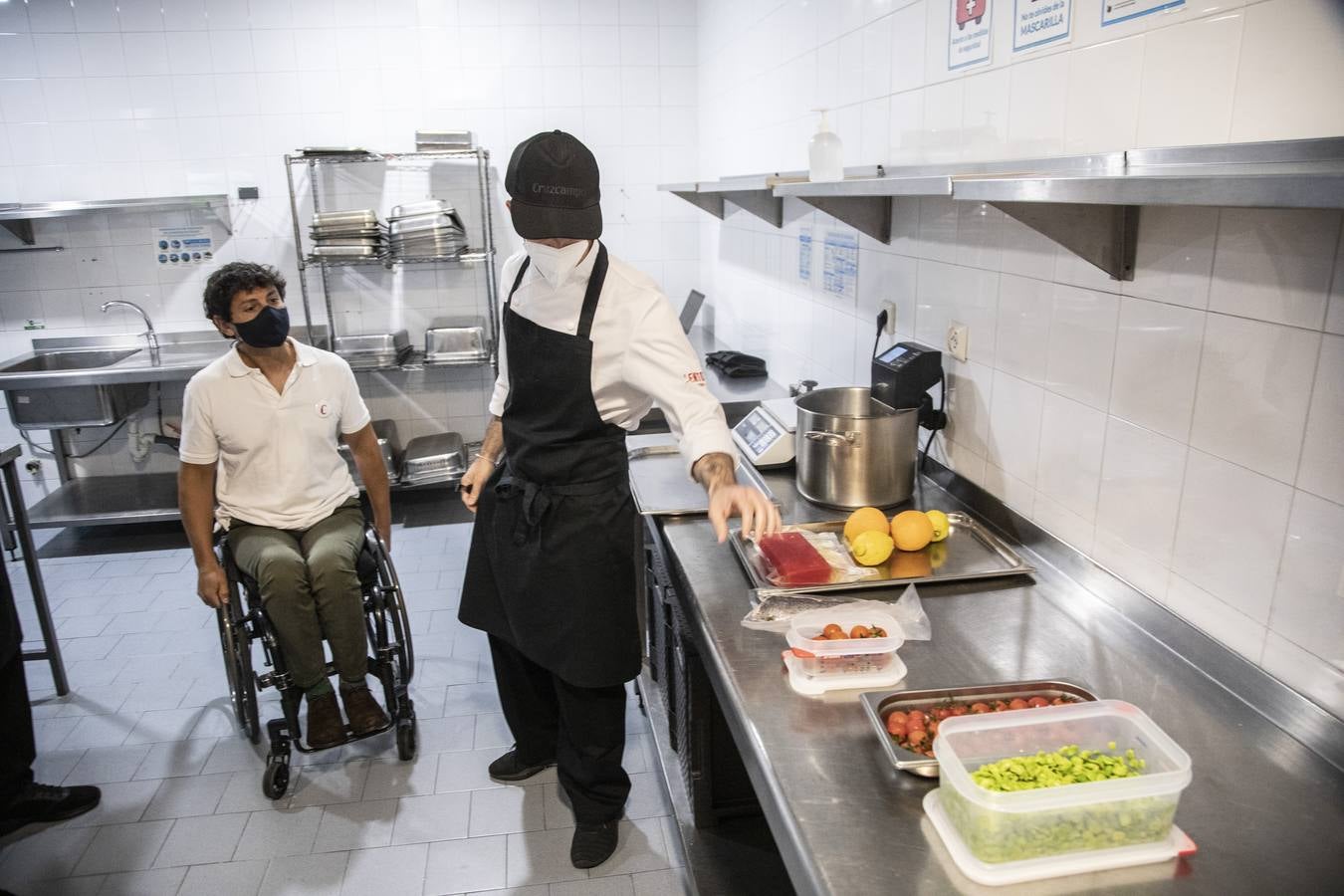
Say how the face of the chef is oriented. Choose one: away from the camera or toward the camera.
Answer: toward the camera

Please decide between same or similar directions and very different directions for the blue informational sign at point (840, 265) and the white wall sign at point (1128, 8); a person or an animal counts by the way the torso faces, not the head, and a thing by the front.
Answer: same or similar directions

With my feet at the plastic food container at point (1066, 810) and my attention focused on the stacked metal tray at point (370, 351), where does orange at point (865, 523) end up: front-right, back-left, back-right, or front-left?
front-right

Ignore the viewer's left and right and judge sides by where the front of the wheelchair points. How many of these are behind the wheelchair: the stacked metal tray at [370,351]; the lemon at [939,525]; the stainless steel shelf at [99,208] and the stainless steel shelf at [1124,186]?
2

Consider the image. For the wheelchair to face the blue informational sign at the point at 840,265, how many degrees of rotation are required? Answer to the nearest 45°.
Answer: approximately 90° to its left

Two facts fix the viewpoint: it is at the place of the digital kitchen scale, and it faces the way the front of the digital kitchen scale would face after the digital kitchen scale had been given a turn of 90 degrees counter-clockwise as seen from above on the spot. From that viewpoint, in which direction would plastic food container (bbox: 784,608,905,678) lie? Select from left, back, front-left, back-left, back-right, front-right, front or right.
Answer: front-right

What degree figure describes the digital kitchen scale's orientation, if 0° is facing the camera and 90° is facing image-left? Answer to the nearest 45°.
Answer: approximately 45°

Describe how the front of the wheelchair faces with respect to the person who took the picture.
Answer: facing the viewer

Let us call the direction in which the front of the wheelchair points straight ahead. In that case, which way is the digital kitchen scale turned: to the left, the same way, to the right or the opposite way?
to the right

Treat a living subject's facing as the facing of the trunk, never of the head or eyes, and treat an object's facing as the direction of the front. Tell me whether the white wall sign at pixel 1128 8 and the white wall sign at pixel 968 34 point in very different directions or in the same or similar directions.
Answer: same or similar directions

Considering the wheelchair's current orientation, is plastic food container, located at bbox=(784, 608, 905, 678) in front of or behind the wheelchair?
in front

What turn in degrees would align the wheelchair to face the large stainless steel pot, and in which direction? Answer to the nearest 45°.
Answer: approximately 45° to its left

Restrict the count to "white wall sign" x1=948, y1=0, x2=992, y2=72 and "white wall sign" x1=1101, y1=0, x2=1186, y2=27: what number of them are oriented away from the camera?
0
